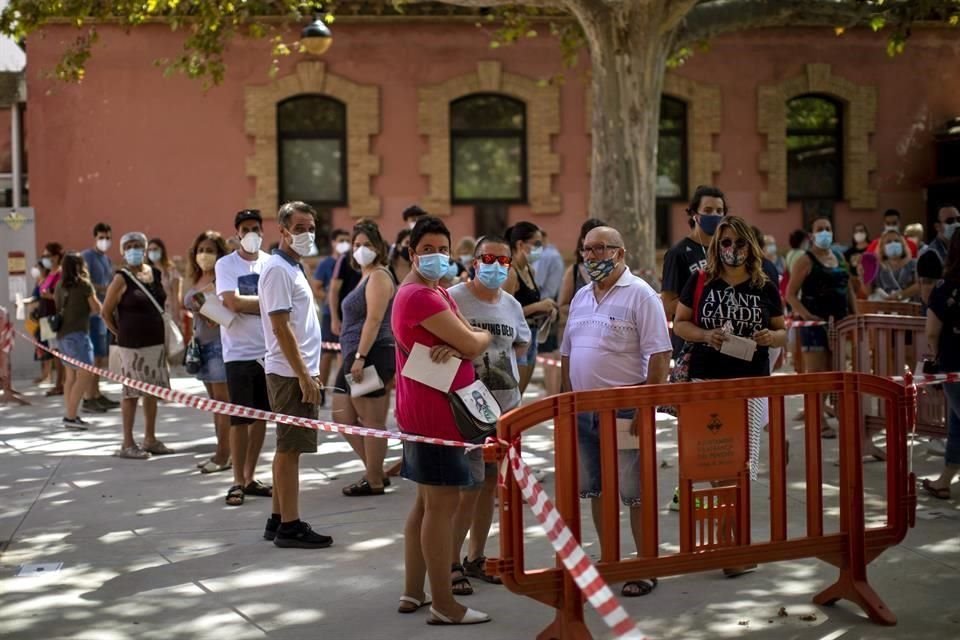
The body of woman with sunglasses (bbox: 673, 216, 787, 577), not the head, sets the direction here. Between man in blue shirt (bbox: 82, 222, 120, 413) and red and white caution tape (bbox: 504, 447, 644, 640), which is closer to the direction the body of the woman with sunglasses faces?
the red and white caution tape

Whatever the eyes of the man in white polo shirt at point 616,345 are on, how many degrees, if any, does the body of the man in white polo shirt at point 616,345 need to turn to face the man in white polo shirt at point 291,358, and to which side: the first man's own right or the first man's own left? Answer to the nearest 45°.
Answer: approximately 45° to the first man's own right

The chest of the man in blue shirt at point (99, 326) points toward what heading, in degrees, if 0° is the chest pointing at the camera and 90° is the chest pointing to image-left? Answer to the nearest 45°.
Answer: approximately 315°

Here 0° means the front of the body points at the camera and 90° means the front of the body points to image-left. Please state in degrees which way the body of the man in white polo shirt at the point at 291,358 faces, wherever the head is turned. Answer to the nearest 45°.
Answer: approximately 270°

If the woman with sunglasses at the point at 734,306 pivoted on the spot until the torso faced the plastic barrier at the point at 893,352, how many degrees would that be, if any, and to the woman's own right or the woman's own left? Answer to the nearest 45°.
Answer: approximately 135° to the woman's own left

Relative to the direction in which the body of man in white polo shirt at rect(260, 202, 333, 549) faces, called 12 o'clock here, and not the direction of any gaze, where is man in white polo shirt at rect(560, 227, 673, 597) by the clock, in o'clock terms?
man in white polo shirt at rect(560, 227, 673, 597) is roughly at 1 o'clock from man in white polo shirt at rect(260, 202, 333, 549).

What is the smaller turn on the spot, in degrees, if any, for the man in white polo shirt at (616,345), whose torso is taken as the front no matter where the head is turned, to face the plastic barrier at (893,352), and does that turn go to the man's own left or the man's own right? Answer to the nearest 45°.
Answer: approximately 180°
